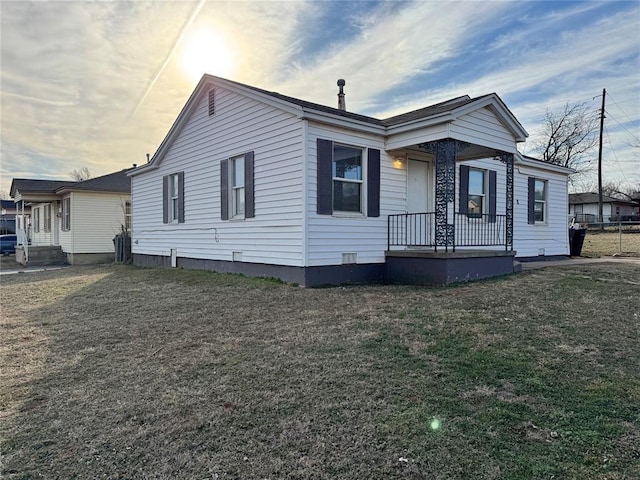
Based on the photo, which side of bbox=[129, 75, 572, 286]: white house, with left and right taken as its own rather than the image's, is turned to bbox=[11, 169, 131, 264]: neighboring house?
back

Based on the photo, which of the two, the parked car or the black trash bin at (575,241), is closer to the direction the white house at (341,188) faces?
the black trash bin

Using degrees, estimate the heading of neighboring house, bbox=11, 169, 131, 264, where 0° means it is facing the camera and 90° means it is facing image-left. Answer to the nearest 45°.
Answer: approximately 45°

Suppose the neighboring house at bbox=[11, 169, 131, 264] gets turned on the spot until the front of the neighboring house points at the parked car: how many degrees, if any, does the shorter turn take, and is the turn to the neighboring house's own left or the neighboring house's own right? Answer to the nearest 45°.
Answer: approximately 90° to the neighboring house's own right

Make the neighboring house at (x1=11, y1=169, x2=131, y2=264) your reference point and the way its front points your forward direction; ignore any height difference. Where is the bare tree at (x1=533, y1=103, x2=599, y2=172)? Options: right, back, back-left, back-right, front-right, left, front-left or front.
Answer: back-left

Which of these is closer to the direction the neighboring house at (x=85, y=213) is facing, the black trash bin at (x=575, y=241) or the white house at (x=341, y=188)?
the white house

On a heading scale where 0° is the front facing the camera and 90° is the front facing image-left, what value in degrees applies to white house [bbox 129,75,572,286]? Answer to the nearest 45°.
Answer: approximately 315°

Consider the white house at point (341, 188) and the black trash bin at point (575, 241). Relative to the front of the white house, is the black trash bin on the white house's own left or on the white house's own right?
on the white house's own left

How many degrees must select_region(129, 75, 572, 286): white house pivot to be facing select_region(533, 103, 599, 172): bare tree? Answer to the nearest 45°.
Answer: approximately 90° to its left
